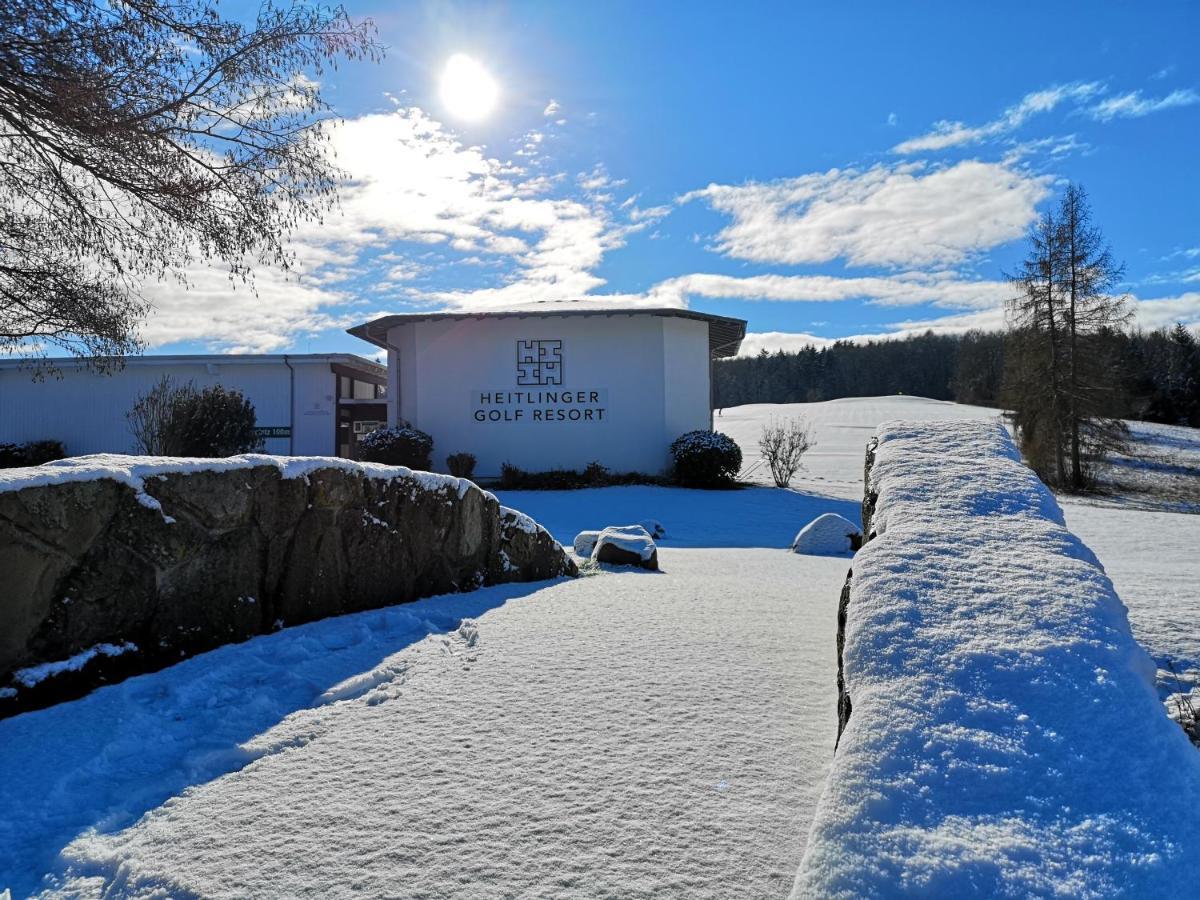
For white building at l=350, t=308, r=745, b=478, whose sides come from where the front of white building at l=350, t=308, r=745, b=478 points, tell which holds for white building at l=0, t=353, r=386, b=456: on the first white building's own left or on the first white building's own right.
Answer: on the first white building's own right

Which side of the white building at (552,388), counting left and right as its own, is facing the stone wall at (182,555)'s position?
front

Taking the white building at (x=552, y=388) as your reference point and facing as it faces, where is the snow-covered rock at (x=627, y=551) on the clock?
The snow-covered rock is roughly at 12 o'clock from the white building.

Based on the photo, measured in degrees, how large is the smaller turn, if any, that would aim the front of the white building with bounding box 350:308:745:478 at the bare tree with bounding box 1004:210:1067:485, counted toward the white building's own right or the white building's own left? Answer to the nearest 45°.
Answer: approximately 90° to the white building's own left

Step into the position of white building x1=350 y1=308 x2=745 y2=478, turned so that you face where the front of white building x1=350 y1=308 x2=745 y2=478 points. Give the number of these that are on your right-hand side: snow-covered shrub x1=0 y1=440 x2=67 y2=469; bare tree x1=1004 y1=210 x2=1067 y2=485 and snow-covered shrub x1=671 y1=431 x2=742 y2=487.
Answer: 1

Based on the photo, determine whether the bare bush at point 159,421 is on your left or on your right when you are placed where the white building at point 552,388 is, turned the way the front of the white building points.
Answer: on your right

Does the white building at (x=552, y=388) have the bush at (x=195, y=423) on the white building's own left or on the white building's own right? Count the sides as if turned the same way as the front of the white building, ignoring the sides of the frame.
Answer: on the white building's own right

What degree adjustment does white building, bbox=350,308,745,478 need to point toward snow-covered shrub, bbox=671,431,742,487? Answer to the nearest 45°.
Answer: approximately 45° to its left

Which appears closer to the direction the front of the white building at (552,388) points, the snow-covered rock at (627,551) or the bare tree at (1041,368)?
the snow-covered rock

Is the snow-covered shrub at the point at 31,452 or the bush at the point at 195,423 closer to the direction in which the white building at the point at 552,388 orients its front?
the bush

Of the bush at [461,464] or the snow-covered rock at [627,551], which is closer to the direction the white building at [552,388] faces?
the snow-covered rock

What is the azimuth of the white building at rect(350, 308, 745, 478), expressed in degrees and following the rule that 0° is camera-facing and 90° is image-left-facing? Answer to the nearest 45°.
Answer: approximately 0°
